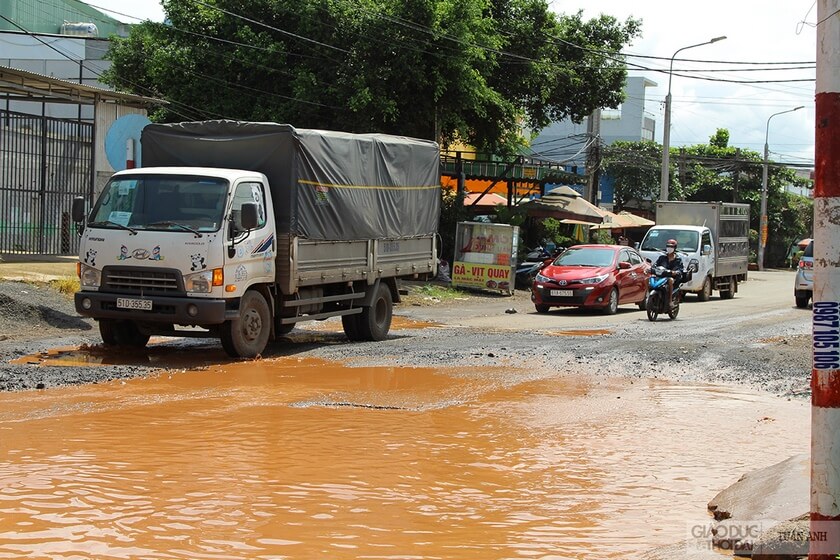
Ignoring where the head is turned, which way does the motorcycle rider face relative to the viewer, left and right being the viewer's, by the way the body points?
facing the viewer and to the left of the viewer

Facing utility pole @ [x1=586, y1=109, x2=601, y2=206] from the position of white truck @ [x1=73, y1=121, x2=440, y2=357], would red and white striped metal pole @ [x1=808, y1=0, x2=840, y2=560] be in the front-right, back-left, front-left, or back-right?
back-right

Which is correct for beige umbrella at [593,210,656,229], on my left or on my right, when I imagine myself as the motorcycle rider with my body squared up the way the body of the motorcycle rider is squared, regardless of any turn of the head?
on my right

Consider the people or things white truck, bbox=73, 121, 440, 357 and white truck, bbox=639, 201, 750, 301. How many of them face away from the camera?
0

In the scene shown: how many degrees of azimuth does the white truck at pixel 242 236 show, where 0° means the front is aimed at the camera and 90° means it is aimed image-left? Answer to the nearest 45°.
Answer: approximately 45°

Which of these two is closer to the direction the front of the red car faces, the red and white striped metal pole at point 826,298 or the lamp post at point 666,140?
the red and white striped metal pole

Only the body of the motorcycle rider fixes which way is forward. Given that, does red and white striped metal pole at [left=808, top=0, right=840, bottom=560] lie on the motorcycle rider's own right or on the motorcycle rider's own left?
on the motorcycle rider's own left

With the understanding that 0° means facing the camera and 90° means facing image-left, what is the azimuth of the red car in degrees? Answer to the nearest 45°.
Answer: approximately 45°

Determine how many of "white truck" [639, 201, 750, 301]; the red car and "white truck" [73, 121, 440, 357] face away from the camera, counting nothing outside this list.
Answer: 0

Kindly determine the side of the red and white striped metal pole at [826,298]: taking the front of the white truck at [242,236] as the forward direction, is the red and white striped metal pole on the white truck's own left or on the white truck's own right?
on the white truck's own left

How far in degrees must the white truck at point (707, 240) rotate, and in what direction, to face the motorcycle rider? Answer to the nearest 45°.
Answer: approximately 45° to its left
